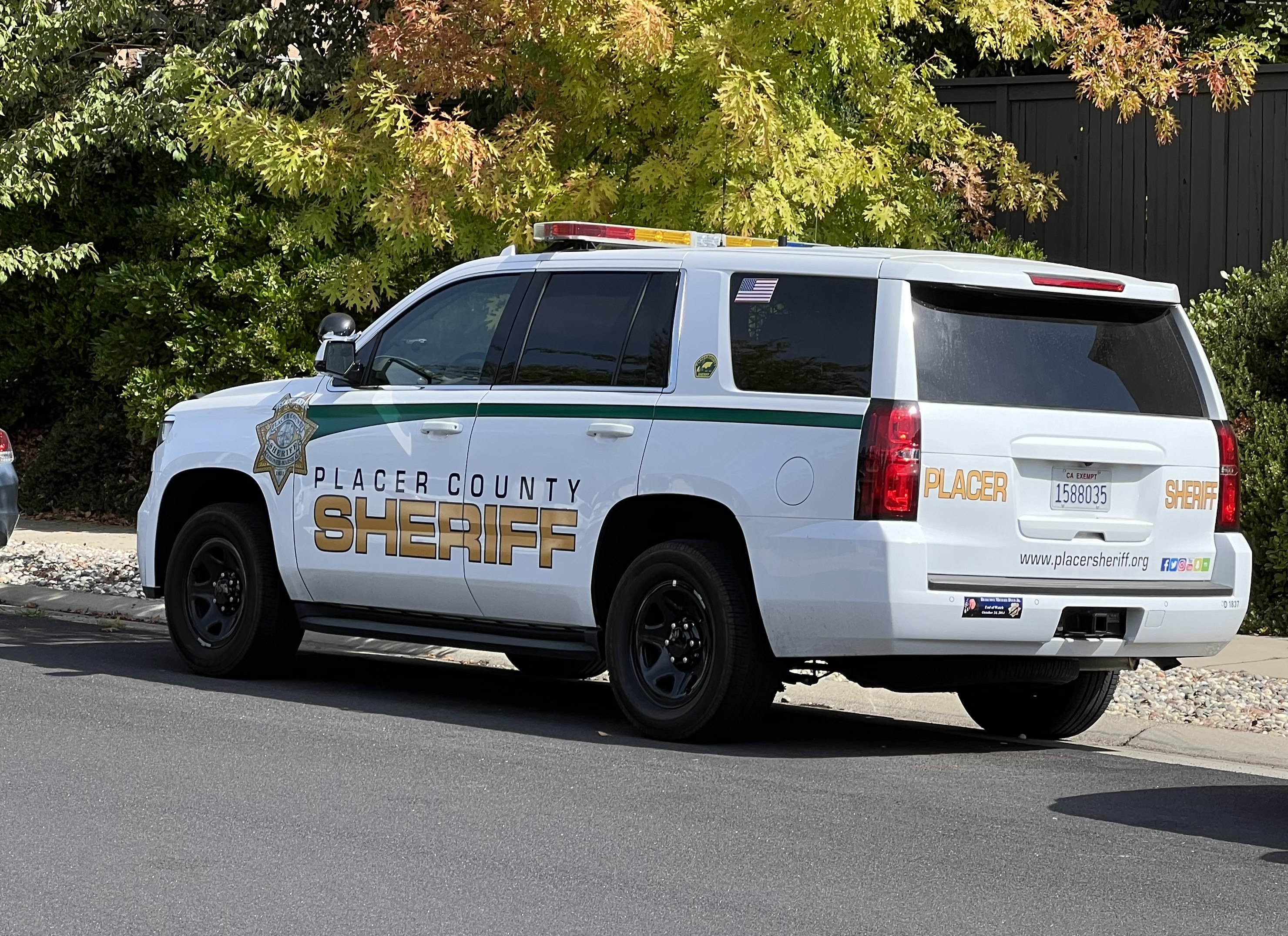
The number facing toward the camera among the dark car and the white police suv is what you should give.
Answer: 0

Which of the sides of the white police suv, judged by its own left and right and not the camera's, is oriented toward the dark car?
front

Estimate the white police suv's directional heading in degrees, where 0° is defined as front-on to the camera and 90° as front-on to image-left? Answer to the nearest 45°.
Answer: approximately 135°

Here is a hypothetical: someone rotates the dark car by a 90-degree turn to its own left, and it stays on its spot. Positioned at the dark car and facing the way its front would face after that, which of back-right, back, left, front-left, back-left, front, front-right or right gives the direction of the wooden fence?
back-left

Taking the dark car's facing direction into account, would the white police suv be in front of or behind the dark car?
behind

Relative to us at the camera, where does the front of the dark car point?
facing away from the viewer and to the left of the viewer

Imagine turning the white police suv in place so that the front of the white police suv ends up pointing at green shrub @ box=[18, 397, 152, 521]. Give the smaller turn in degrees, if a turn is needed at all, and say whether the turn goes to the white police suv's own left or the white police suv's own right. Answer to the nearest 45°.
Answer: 0° — it already faces it
